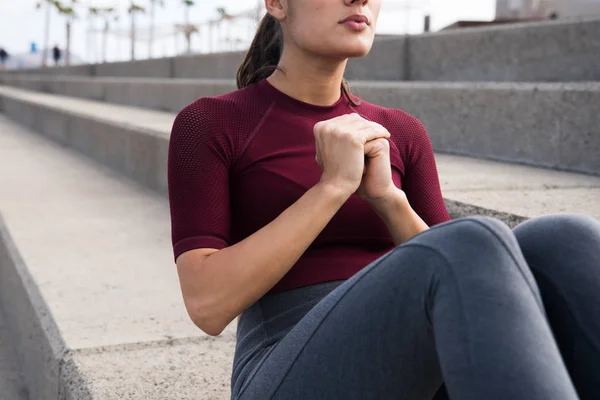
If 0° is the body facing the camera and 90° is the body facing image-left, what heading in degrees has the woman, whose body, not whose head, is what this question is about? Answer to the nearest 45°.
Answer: approximately 315°

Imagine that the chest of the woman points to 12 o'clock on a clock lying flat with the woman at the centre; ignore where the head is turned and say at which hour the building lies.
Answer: The building is roughly at 8 o'clock from the woman.
